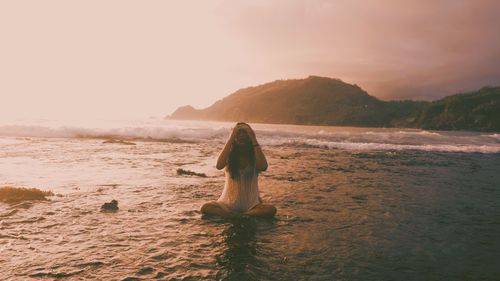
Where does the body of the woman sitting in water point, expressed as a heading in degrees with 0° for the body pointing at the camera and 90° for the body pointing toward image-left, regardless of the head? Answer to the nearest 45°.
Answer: approximately 0°

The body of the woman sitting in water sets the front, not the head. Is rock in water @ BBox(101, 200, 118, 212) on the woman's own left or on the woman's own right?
on the woman's own right

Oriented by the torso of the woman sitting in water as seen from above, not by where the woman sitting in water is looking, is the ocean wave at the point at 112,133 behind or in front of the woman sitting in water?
behind
